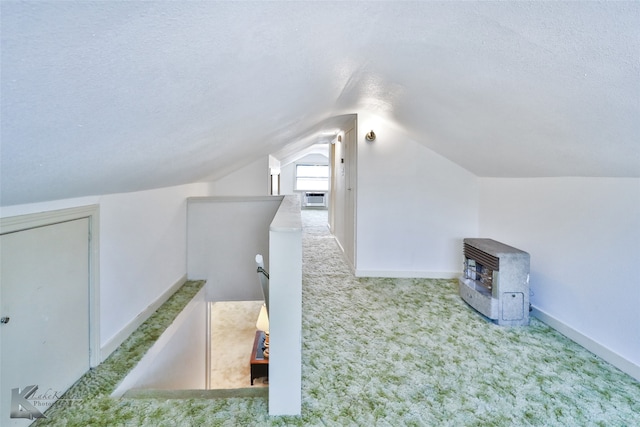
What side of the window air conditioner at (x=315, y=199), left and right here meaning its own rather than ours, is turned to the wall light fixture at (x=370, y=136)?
front

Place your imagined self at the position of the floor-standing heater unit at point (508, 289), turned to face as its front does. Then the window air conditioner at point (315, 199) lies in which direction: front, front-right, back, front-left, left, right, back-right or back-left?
right

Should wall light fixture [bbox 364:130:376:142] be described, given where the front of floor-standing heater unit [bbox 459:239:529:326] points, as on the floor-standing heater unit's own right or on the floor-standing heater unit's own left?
on the floor-standing heater unit's own right

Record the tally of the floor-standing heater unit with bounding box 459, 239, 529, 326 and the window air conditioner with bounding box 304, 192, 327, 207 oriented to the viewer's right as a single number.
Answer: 0

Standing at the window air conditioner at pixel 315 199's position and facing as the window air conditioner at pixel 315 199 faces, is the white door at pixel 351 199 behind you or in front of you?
in front

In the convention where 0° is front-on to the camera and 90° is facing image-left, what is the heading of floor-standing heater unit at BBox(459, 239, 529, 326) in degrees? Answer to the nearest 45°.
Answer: approximately 45°

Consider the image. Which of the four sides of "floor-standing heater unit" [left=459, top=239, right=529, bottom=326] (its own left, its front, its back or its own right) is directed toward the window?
right

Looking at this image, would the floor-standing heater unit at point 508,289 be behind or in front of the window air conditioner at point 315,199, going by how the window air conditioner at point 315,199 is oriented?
in front

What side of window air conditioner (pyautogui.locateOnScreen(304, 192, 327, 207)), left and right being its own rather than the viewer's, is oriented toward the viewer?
front

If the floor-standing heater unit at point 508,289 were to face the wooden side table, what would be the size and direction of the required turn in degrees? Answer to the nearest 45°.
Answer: approximately 45° to its right

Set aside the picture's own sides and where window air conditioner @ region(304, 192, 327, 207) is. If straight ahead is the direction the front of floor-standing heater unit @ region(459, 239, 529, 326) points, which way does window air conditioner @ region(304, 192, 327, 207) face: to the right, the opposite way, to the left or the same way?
to the left

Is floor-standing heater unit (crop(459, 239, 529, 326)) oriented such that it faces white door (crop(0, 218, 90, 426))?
yes
